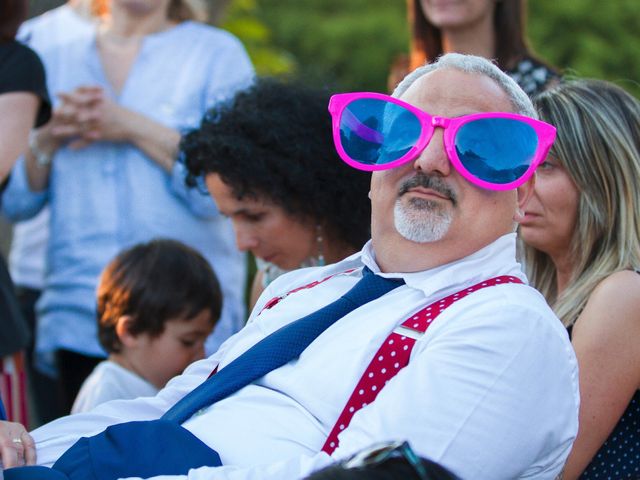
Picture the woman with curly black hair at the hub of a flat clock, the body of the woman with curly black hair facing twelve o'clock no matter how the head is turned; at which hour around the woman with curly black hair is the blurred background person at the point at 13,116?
The blurred background person is roughly at 2 o'clock from the woman with curly black hair.

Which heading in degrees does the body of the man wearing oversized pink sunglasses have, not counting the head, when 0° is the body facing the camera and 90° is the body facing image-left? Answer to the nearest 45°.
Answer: approximately 45°

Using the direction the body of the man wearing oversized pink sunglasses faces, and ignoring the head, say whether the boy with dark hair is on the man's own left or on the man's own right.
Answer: on the man's own right

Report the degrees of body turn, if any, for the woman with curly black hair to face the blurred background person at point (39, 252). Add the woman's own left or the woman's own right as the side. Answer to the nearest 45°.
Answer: approximately 90° to the woman's own right
